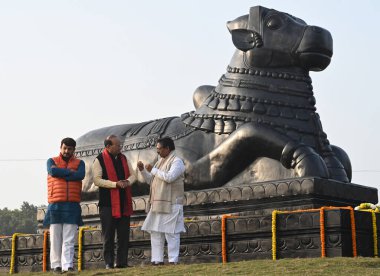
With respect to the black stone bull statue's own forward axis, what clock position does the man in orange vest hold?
The man in orange vest is roughly at 3 o'clock from the black stone bull statue.

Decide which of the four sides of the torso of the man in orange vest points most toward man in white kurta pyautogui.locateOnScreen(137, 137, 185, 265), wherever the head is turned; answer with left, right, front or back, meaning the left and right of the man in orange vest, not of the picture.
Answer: left

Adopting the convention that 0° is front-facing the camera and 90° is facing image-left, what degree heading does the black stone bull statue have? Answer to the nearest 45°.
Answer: approximately 315°

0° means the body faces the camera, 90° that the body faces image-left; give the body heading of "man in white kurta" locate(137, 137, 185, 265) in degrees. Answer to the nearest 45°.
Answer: approximately 45°

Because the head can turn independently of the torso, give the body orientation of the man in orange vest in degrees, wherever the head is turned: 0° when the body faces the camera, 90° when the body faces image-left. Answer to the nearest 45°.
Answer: approximately 0°

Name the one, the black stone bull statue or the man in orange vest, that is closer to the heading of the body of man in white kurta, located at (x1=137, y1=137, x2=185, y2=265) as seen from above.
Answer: the man in orange vest
